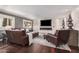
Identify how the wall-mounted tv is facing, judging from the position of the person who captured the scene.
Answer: facing the viewer

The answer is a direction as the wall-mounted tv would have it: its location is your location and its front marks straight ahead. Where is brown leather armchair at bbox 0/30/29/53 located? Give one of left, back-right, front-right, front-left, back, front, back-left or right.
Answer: right
